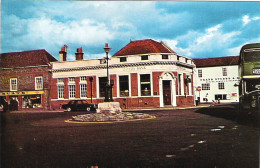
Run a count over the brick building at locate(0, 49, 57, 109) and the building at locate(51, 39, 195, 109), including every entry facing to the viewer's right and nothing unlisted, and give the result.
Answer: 0

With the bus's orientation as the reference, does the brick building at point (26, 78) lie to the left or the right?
on its right

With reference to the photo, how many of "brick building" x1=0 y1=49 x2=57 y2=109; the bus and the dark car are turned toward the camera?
2

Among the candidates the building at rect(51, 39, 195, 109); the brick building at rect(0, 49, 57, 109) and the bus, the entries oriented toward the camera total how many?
3

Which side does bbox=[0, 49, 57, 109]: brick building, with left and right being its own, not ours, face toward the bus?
left

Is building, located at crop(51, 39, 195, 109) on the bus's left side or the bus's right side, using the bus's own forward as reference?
on its right
